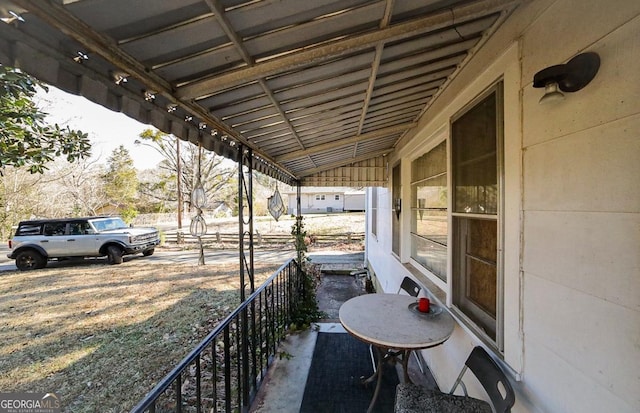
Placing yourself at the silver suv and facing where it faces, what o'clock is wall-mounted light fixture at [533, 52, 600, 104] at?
The wall-mounted light fixture is roughly at 1 o'clock from the silver suv.

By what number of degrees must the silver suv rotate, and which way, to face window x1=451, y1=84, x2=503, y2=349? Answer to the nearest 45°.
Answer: approximately 45° to its right

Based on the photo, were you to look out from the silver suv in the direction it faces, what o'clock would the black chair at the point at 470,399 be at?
The black chair is roughly at 1 o'clock from the silver suv.

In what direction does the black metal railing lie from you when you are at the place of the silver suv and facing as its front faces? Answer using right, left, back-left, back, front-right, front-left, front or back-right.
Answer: front-right

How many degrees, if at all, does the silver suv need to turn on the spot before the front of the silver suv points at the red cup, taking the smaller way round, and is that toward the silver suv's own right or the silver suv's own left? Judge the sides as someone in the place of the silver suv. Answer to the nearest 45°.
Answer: approximately 45° to the silver suv's own right

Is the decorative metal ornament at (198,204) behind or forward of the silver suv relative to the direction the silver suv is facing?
forward

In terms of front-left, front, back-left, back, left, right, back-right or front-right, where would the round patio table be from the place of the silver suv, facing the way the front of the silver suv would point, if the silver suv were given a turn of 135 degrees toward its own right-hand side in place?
left

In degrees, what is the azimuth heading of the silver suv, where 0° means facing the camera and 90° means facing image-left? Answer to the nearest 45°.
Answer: approximately 315°

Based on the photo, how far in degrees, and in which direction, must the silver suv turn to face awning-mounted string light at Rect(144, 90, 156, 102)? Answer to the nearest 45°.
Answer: approximately 45° to its right
